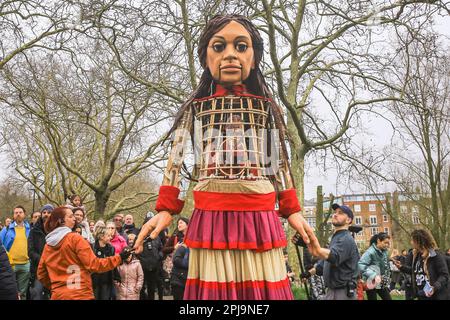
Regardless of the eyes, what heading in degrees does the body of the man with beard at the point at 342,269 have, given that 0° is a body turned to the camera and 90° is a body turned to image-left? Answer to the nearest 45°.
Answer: approximately 90°

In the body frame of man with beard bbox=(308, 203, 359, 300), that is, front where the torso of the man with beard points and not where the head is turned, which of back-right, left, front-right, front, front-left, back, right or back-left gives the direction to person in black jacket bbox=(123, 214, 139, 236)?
front-right

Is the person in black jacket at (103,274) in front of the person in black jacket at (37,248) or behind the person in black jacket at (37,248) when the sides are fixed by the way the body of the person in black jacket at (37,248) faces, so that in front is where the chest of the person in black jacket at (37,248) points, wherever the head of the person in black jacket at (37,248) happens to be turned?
in front

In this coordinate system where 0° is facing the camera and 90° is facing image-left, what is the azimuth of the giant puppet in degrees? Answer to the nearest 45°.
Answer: approximately 0°

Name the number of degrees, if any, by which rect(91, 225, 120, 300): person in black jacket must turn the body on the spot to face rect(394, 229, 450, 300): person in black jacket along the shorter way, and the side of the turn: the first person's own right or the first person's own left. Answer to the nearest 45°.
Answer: approximately 45° to the first person's own left

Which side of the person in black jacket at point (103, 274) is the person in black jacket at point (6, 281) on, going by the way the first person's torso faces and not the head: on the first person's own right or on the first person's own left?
on the first person's own right

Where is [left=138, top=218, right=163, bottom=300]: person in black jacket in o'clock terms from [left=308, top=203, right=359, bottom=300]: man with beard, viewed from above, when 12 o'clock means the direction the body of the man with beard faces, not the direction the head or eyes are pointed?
The person in black jacket is roughly at 1 o'clock from the man with beard.

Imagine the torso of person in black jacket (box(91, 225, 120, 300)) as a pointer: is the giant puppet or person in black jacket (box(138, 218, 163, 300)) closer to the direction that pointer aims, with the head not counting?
the giant puppet

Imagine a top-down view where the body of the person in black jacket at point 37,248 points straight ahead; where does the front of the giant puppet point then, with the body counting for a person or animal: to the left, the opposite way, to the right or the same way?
to the right

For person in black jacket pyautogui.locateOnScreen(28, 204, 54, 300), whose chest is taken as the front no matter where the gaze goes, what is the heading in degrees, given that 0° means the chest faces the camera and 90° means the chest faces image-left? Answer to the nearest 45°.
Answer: approximately 315°

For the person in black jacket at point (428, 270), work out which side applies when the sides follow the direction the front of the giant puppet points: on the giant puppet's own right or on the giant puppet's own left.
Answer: on the giant puppet's own left

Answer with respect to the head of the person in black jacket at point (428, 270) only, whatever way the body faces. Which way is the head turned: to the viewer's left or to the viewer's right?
to the viewer's left

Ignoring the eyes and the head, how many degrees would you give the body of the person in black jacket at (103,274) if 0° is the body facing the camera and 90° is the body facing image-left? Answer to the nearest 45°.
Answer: approximately 315°

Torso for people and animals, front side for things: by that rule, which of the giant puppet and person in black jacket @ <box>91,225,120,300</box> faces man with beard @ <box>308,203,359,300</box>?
the person in black jacket
